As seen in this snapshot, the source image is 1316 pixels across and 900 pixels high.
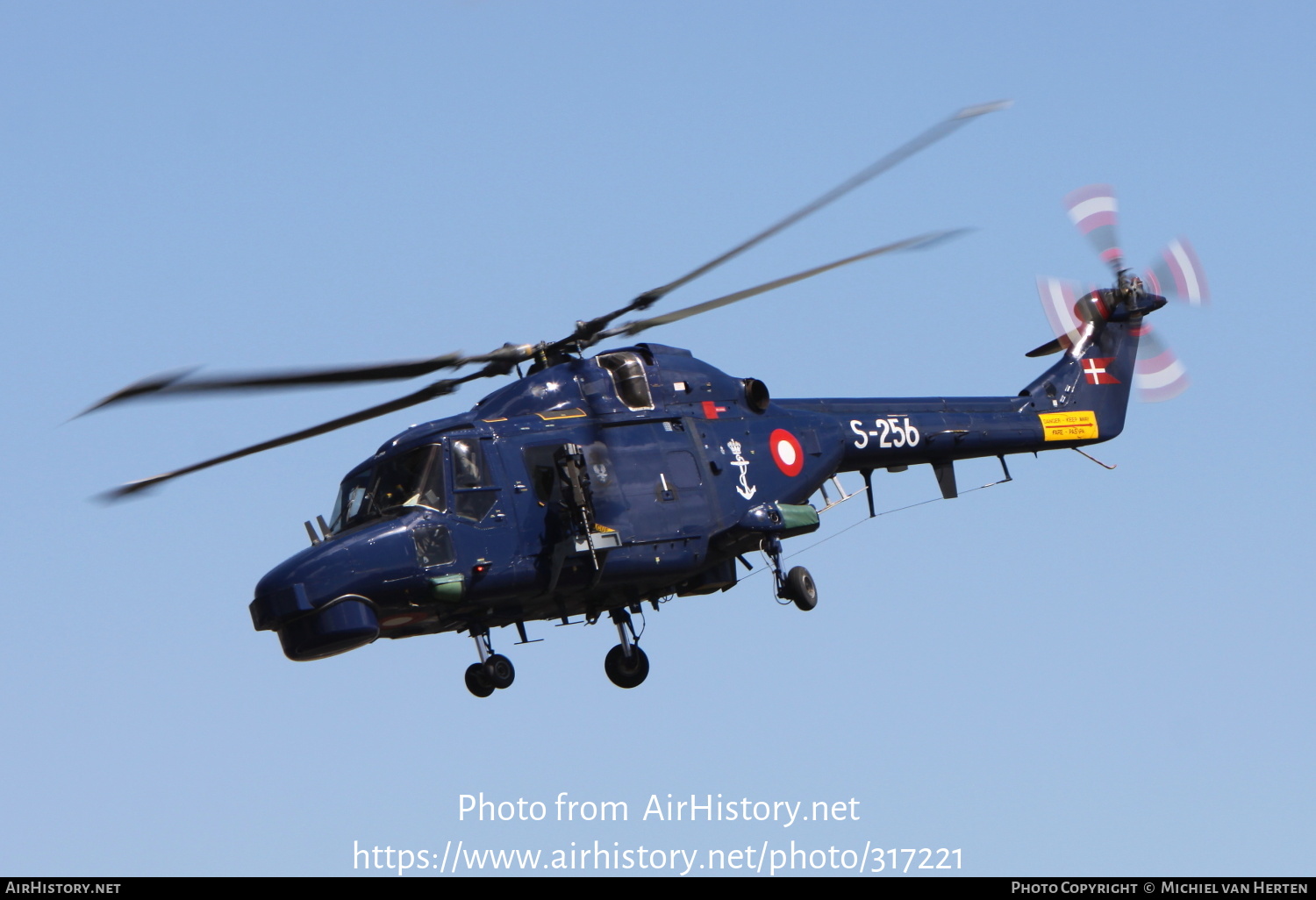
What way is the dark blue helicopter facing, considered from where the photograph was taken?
facing the viewer and to the left of the viewer
